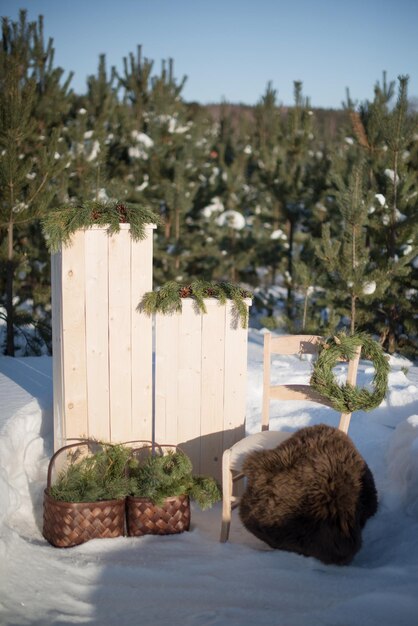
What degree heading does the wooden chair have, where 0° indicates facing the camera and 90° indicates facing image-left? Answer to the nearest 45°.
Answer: approximately 45°

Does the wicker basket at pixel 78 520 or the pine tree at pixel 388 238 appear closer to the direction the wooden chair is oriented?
the wicker basket

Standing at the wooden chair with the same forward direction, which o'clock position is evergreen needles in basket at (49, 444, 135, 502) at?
The evergreen needles in basket is roughly at 1 o'clock from the wooden chair.

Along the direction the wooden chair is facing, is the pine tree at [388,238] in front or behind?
behind

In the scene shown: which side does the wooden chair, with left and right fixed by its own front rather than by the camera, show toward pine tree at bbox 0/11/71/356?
right

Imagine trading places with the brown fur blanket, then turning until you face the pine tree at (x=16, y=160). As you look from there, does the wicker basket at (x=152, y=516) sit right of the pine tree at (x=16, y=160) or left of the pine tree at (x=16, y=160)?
left

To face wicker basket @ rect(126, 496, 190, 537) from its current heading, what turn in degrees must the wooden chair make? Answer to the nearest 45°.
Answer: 0° — it already faces it
